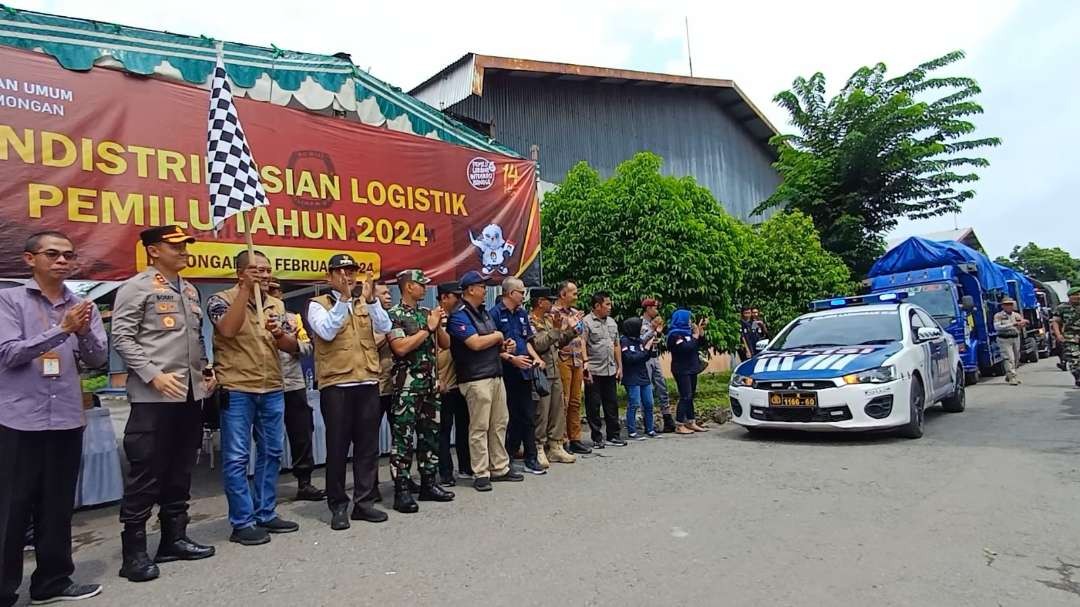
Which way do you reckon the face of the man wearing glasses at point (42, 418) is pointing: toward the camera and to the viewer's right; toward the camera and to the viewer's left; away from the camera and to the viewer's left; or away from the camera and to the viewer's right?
toward the camera and to the viewer's right

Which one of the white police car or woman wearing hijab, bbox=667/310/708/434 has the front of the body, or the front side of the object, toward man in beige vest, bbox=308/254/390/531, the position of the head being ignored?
the white police car

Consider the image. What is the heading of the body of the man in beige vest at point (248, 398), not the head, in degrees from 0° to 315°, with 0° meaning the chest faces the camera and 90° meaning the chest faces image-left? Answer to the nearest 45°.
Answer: approximately 315°

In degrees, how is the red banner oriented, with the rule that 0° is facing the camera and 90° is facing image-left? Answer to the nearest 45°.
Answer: approximately 315°

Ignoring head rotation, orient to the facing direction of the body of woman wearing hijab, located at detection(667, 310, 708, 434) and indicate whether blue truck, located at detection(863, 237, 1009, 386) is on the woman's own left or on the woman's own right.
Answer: on the woman's own left

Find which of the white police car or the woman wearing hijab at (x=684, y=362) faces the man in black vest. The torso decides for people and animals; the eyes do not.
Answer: the white police car

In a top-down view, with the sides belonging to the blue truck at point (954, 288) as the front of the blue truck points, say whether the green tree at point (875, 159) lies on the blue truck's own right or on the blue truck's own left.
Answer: on the blue truck's own right

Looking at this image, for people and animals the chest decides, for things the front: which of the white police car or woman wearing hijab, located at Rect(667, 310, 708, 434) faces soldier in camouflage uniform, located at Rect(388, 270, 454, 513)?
the white police car

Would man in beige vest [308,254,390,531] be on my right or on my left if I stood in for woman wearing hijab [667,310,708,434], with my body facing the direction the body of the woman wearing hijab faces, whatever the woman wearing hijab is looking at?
on my right

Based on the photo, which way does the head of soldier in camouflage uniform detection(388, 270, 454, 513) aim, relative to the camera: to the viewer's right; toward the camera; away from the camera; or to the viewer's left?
to the viewer's right

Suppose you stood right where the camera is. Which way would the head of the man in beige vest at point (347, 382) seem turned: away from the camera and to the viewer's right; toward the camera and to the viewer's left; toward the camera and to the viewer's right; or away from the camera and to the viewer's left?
toward the camera and to the viewer's right
